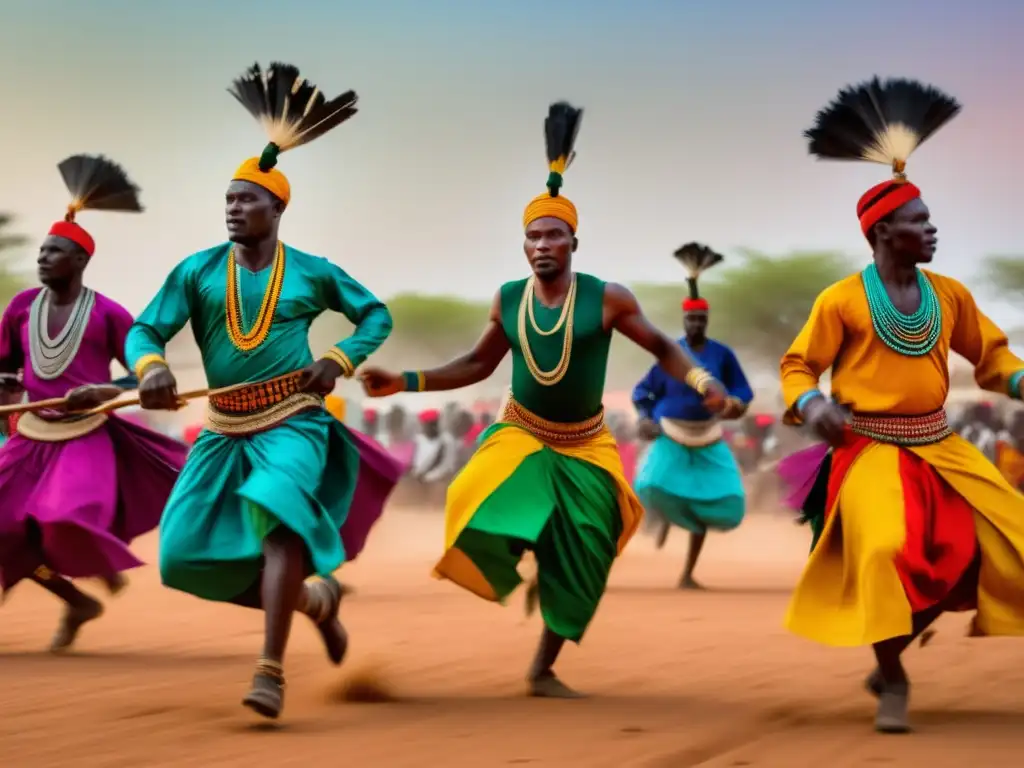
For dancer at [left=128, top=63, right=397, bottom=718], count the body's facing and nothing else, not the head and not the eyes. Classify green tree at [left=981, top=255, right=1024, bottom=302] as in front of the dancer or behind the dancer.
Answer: behind

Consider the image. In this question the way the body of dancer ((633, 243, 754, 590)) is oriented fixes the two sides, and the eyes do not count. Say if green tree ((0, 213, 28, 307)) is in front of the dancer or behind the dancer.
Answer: behind

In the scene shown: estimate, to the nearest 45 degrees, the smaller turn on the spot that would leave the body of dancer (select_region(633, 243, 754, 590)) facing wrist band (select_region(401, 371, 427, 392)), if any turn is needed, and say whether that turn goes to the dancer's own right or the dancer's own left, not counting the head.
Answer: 0° — they already face it
